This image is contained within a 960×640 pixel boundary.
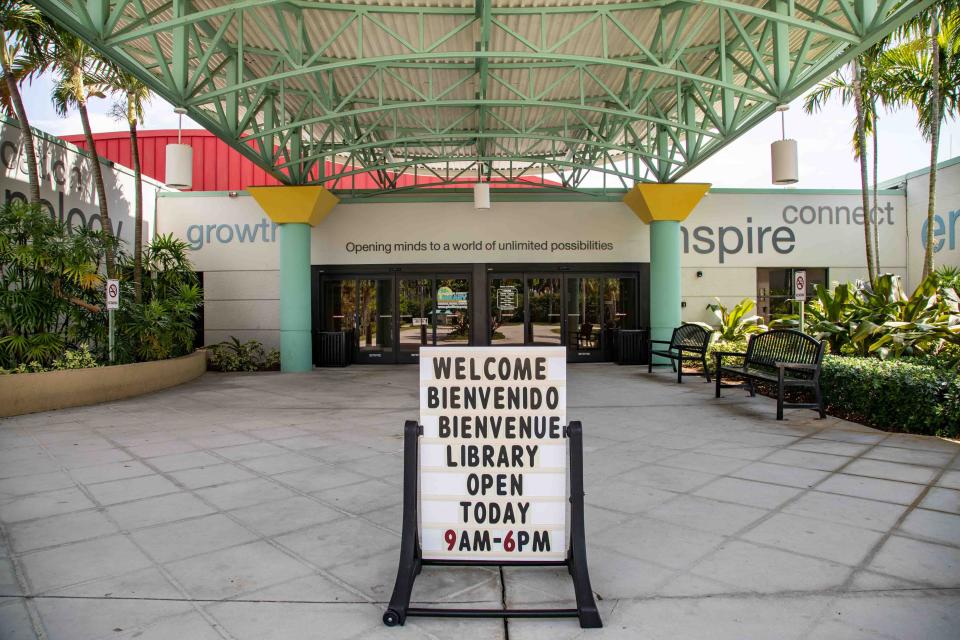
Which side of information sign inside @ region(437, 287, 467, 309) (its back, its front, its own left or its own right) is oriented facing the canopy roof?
front

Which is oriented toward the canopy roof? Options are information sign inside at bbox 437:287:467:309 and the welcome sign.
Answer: the information sign inside

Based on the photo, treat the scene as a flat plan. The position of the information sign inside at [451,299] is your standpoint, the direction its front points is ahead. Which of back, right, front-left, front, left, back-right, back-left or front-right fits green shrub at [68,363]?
front-right

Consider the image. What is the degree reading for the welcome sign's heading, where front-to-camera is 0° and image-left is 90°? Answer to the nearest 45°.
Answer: approximately 0°

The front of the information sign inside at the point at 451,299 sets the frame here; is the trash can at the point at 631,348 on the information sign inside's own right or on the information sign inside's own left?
on the information sign inside's own left

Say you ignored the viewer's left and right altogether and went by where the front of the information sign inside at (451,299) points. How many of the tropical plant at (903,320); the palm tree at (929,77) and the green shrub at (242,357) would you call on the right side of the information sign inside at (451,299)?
1

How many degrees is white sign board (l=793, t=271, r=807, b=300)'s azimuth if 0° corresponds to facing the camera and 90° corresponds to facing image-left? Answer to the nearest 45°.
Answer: approximately 0°

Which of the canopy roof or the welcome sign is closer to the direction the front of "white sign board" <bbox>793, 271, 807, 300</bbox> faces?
the welcome sign
